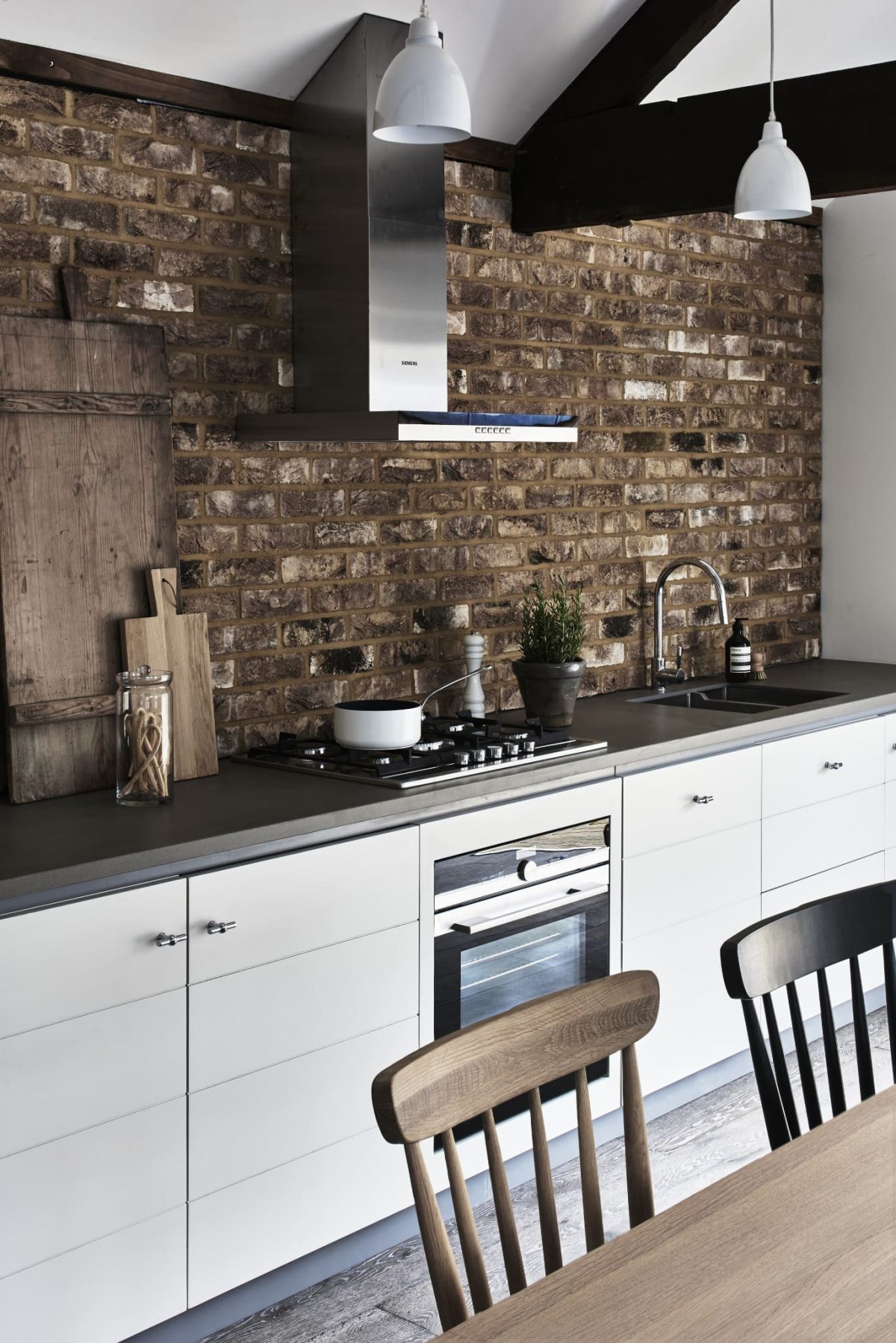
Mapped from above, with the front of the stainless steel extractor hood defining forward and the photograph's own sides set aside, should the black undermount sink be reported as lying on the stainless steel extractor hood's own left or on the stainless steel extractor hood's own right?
on the stainless steel extractor hood's own left

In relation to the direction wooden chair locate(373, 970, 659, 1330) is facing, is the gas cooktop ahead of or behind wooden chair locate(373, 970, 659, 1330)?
behind

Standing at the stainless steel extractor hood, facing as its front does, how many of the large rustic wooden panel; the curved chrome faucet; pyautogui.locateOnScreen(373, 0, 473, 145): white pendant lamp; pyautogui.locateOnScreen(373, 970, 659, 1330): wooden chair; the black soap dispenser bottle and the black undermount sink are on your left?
3

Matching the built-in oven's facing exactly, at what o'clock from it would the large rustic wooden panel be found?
The large rustic wooden panel is roughly at 4 o'clock from the built-in oven.

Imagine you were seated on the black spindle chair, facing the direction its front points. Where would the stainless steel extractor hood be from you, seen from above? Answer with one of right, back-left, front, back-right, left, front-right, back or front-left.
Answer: back

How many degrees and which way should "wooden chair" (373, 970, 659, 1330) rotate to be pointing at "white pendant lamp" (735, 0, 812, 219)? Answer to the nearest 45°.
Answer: approximately 135° to its left

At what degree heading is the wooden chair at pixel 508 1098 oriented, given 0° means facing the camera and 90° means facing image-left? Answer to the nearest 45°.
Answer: approximately 315°

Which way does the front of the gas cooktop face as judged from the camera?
facing the viewer and to the right of the viewer

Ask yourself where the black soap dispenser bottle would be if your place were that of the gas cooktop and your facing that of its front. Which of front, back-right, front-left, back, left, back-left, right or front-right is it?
left
